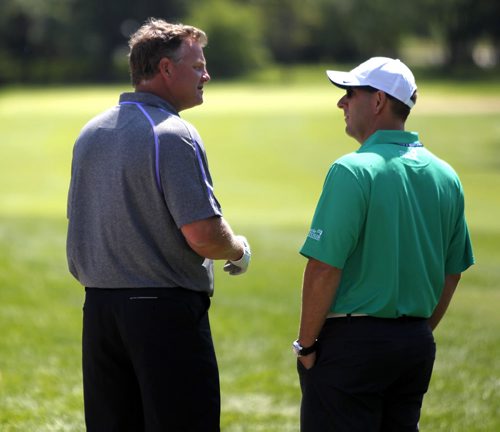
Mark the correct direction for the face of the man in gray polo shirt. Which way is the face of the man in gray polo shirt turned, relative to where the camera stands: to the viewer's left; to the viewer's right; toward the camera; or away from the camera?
to the viewer's right

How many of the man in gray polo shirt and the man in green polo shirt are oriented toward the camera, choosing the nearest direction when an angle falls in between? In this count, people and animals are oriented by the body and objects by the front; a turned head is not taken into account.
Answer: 0

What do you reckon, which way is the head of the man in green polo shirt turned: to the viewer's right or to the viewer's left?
to the viewer's left

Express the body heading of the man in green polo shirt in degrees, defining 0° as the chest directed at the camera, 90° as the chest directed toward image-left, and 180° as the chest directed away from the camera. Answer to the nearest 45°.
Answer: approximately 135°

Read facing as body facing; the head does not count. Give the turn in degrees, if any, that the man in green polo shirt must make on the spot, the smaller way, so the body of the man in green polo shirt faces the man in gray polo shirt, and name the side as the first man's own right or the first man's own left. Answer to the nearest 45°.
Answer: approximately 45° to the first man's own left

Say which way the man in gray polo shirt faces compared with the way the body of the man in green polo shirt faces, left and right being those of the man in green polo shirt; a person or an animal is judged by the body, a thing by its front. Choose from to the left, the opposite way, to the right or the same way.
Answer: to the right

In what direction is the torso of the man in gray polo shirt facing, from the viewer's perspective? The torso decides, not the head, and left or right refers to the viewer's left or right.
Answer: facing away from the viewer and to the right of the viewer

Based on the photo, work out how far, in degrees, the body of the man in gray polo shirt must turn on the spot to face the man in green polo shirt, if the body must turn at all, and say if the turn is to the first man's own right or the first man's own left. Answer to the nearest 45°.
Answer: approximately 45° to the first man's own right
